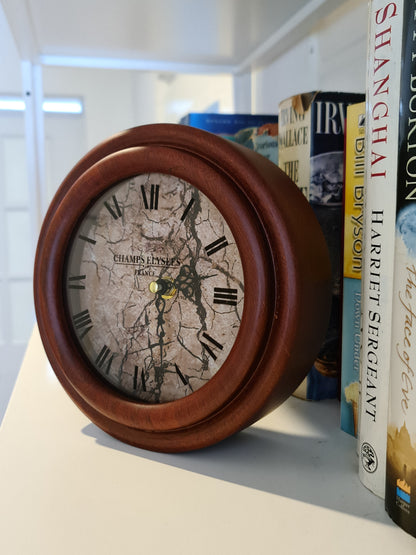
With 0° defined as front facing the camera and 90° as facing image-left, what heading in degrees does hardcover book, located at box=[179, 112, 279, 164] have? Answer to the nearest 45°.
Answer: approximately 0°
